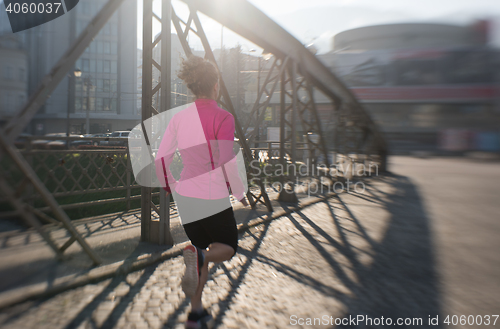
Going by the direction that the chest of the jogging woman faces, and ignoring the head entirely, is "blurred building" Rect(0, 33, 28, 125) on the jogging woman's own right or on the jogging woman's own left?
on the jogging woman's own left

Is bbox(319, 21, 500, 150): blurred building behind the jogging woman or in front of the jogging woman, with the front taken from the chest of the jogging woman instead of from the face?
in front

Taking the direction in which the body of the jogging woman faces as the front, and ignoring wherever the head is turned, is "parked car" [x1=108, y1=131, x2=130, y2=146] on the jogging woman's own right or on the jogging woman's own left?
on the jogging woman's own left

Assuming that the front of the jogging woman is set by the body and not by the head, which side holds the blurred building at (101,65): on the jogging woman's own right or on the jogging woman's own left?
on the jogging woman's own left

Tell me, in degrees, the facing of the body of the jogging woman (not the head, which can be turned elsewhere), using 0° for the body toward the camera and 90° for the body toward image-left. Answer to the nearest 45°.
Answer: approximately 225°

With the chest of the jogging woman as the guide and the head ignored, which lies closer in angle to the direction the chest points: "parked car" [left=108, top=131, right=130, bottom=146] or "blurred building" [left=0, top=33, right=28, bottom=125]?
the parked car

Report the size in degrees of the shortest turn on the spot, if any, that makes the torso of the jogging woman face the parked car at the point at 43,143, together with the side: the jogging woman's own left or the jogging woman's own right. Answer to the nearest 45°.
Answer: approximately 90° to the jogging woman's own left

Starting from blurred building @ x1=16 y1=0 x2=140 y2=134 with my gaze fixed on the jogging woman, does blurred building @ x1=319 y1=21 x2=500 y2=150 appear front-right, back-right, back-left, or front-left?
front-left
